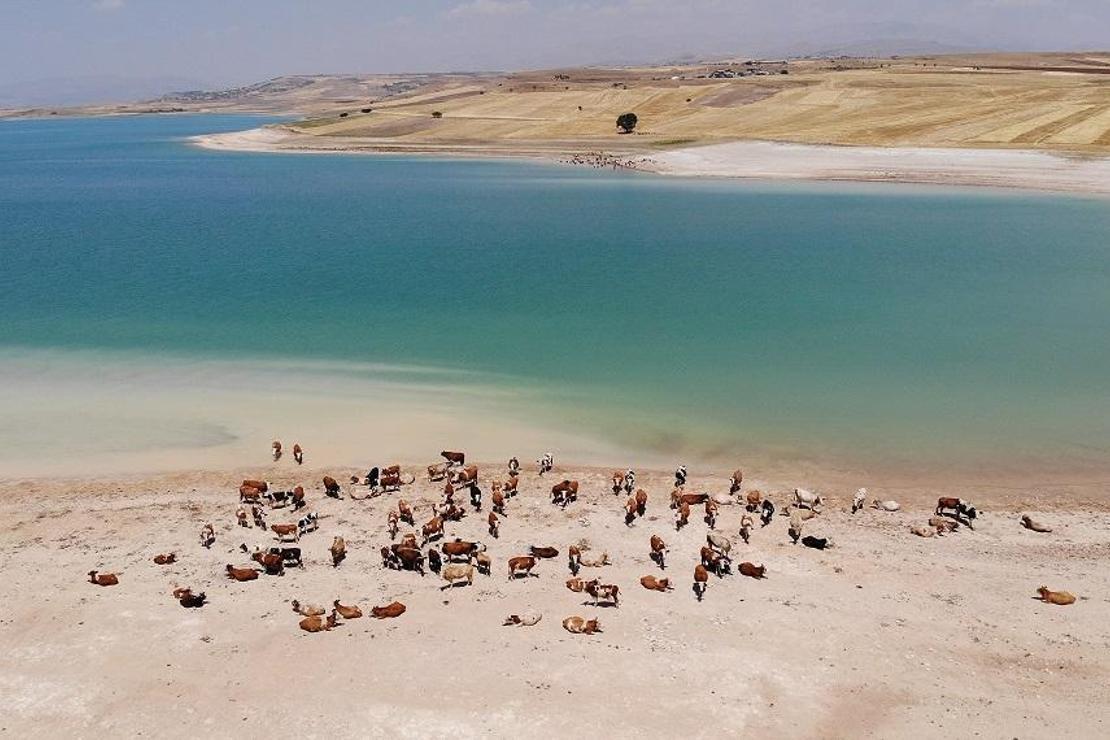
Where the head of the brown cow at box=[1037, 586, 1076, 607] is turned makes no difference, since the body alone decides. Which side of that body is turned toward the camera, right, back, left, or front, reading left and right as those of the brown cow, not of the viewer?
left

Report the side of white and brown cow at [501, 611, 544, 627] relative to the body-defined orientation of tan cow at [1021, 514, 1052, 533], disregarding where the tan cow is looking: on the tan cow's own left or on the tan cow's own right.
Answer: on the tan cow's own left

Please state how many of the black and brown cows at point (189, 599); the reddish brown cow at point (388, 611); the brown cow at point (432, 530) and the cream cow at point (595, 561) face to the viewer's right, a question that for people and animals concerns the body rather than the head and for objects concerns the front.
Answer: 2

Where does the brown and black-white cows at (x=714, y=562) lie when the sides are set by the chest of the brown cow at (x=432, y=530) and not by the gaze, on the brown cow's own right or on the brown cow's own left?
on the brown cow's own left

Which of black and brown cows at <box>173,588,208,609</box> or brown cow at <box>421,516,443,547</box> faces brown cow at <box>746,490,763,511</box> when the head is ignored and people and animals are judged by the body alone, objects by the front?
black and brown cows at <box>173,588,208,609</box>

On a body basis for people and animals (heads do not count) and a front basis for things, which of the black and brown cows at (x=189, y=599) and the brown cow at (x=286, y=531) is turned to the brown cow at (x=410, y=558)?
the black and brown cows at (x=189, y=599)

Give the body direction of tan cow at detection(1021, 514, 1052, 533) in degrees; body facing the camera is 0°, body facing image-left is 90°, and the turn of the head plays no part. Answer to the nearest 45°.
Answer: approximately 90°

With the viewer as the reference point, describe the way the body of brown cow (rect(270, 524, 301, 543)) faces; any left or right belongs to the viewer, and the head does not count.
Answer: facing to the left of the viewer
